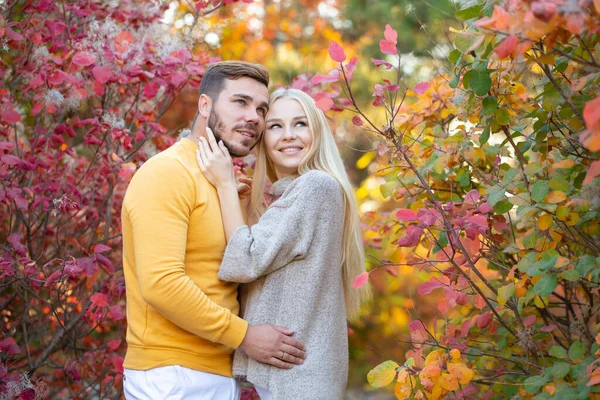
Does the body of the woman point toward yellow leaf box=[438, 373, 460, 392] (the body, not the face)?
no

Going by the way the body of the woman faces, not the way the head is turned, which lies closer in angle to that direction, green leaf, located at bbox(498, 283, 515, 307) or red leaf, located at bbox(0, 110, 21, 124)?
the red leaf

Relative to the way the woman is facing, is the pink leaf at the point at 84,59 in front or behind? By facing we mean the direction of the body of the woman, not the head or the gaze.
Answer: in front

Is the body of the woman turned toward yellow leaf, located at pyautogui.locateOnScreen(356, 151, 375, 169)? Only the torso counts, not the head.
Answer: no

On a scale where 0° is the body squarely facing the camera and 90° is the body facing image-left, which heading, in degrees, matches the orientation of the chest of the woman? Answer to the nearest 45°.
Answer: approximately 90°

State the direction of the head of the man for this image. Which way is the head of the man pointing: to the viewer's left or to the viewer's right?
to the viewer's right

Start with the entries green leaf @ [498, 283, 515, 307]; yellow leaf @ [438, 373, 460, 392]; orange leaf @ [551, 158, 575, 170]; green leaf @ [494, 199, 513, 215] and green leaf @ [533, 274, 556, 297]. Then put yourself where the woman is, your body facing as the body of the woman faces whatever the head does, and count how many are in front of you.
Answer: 0

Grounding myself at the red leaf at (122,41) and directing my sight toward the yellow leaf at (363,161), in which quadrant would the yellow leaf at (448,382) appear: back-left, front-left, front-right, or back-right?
front-right

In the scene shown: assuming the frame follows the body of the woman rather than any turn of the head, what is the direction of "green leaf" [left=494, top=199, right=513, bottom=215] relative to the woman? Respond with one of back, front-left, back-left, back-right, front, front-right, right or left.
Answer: back

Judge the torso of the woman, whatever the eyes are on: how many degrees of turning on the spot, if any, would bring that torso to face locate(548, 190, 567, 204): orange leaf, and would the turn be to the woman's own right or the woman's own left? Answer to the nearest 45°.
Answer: approximately 180°

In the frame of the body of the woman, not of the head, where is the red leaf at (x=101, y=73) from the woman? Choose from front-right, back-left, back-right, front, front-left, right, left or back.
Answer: front-right

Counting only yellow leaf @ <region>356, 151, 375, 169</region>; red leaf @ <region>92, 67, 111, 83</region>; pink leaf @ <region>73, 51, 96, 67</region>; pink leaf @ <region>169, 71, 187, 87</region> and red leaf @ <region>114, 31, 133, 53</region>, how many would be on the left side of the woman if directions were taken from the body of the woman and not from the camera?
0

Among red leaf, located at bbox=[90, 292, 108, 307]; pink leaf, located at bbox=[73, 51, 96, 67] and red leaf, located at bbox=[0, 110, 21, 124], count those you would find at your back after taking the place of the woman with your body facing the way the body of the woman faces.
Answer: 0
